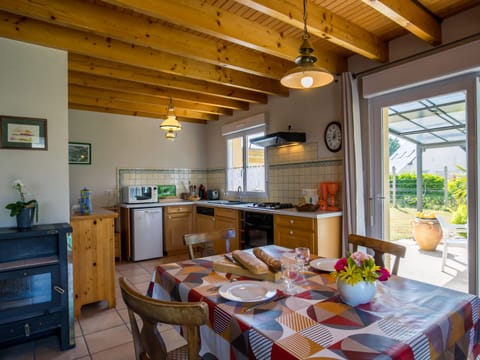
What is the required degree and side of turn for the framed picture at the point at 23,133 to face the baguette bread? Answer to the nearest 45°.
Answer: approximately 45° to its left

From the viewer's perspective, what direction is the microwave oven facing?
toward the camera

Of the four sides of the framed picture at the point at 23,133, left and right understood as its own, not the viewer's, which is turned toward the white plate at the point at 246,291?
front

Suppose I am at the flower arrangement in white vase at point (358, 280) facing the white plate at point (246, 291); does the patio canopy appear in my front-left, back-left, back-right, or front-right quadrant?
back-right

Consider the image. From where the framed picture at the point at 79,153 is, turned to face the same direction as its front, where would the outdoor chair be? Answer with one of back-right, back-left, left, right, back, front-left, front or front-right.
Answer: front-left

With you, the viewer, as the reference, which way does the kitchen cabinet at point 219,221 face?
facing the viewer and to the left of the viewer

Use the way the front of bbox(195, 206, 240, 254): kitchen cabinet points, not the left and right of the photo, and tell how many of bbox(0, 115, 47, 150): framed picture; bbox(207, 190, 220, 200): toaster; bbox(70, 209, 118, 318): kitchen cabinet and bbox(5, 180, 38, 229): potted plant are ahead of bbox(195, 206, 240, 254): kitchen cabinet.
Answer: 3

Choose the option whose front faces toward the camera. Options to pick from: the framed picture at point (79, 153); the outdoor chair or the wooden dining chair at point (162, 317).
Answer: the framed picture

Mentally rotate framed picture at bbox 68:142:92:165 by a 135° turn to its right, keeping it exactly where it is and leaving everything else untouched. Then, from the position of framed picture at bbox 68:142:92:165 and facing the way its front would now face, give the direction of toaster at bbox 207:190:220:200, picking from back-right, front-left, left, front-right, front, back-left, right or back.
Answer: back-right

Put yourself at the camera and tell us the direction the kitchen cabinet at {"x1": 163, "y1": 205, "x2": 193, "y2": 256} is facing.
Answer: facing the viewer

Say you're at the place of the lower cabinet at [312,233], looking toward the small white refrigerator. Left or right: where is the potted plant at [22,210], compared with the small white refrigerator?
left

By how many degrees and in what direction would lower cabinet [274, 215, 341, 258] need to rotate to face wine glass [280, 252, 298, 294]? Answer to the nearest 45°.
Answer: approximately 45° to its left

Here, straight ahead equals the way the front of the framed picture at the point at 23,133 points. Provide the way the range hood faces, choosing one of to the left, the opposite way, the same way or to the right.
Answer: to the right
